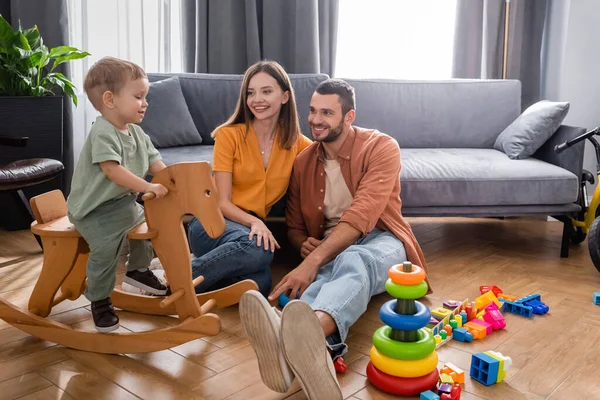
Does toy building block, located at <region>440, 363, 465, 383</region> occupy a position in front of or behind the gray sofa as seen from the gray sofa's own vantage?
in front

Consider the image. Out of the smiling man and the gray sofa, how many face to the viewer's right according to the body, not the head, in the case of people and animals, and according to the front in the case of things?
0

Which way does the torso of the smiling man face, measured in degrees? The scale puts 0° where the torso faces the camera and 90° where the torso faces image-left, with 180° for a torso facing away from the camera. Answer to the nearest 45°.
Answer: approximately 45°

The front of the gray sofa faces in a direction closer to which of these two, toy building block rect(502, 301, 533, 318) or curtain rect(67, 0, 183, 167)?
the toy building block

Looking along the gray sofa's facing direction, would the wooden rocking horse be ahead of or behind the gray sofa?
ahead

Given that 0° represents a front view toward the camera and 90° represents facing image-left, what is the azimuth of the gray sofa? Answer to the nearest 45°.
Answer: approximately 0°

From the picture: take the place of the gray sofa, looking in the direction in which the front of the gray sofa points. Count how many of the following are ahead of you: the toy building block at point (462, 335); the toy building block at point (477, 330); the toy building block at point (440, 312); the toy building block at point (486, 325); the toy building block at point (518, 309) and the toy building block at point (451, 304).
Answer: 6

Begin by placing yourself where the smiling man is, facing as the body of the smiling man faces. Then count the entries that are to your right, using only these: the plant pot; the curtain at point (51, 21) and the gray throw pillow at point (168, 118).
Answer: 3

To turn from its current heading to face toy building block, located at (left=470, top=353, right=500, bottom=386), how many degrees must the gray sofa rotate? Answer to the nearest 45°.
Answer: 0° — it already faces it

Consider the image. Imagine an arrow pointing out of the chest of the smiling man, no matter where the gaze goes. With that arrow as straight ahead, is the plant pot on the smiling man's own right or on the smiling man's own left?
on the smiling man's own right

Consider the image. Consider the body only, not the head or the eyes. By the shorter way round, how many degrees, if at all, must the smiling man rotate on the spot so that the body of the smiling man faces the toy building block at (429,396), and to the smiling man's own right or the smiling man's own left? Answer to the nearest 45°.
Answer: approximately 45° to the smiling man's own left
